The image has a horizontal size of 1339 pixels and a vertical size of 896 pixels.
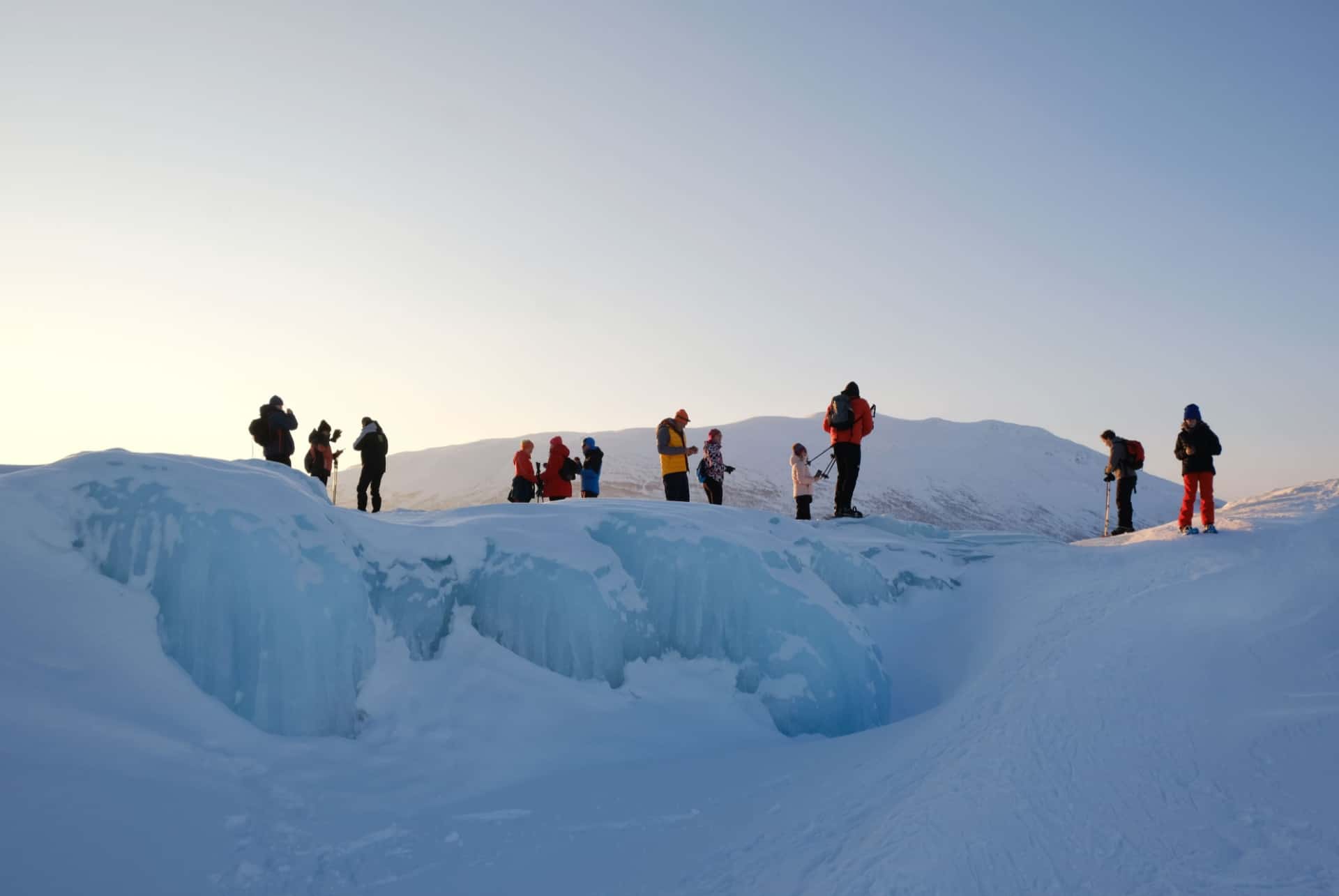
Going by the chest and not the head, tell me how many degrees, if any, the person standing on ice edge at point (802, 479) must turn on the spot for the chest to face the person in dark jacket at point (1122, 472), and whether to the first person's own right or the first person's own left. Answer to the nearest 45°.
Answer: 0° — they already face them

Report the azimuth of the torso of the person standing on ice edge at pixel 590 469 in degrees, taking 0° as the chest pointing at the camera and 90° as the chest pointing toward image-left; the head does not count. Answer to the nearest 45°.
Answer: approximately 90°

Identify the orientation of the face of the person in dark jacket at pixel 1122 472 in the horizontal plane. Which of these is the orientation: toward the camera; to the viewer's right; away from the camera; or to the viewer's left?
to the viewer's left

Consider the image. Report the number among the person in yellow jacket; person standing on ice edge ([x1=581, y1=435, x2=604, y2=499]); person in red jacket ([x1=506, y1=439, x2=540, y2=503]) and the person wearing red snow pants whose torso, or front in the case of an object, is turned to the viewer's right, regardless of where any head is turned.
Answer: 2

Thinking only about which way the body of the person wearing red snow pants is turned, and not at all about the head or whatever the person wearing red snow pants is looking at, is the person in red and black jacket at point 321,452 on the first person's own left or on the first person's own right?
on the first person's own right

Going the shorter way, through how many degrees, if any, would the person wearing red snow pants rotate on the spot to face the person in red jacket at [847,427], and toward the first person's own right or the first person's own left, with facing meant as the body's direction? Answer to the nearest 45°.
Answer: approximately 90° to the first person's own right

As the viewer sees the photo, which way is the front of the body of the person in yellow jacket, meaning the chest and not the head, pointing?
to the viewer's right

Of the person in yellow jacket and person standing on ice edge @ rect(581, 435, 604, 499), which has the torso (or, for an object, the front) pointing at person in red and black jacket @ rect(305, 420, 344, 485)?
the person standing on ice edge

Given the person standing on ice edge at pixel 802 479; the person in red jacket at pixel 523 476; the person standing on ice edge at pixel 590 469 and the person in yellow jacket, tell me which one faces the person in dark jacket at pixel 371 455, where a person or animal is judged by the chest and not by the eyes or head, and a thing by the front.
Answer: the person standing on ice edge at pixel 590 469

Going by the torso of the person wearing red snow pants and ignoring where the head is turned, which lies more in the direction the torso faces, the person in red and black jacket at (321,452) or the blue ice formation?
the blue ice formation

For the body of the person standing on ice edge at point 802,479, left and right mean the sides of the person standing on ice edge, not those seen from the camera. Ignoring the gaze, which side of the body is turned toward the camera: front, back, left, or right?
right

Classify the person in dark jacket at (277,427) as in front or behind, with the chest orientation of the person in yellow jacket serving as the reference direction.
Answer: behind

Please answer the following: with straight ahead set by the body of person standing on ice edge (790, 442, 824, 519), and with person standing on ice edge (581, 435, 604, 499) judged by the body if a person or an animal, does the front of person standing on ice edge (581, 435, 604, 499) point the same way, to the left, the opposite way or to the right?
the opposite way

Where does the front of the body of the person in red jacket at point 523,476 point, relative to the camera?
to the viewer's right

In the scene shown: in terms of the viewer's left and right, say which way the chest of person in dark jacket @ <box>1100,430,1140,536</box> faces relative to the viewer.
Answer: facing to the left of the viewer
